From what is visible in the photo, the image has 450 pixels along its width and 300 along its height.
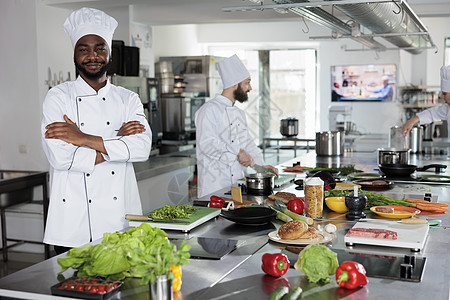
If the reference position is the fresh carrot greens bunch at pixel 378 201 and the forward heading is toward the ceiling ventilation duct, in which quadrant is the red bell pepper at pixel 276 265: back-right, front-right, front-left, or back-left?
back-left

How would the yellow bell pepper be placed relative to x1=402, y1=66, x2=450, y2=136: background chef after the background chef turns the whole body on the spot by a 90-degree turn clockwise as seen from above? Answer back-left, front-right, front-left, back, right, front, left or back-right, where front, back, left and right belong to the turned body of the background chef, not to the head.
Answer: back

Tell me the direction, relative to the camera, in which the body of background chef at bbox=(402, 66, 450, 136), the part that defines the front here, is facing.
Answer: to the viewer's left

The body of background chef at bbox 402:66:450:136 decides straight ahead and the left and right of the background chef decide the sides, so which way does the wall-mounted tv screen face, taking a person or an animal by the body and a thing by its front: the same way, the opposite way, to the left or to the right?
to the left

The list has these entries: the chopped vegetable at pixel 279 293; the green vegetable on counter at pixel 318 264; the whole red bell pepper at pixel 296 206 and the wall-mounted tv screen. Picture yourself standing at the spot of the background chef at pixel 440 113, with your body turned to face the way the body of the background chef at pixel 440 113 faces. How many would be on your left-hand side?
3

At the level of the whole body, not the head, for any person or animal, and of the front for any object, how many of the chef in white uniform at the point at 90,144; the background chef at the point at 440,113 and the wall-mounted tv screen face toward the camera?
2

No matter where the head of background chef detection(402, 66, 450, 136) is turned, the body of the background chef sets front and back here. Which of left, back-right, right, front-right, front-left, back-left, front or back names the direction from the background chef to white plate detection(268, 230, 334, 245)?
left

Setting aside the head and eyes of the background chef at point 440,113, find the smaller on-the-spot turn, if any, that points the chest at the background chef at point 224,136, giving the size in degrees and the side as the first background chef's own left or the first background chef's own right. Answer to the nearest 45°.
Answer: approximately 45° to the first background chef's own left

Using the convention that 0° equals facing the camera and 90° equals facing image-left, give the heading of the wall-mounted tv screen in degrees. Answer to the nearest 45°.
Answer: approximately 0°

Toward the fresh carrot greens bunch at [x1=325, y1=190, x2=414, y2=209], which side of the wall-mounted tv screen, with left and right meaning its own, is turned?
front

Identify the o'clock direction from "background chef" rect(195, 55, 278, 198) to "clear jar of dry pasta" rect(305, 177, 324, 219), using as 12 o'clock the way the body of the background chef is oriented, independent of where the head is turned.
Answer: The clear jar of dry pasta is roughly at 1 o'clock from the background chef.

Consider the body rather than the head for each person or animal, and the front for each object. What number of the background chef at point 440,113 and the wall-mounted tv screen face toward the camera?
1

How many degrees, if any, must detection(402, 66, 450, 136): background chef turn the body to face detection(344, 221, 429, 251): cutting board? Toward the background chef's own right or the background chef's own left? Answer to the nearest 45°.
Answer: approximately 90° to the background chef's own left

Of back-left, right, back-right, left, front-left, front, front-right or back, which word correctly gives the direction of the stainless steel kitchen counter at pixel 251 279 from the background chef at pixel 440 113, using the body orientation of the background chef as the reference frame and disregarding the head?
left

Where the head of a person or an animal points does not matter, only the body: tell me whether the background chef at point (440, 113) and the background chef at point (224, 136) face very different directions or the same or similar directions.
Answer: very different directions

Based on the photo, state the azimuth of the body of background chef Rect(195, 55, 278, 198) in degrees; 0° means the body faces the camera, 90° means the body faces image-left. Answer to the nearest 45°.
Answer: approximately 315°
